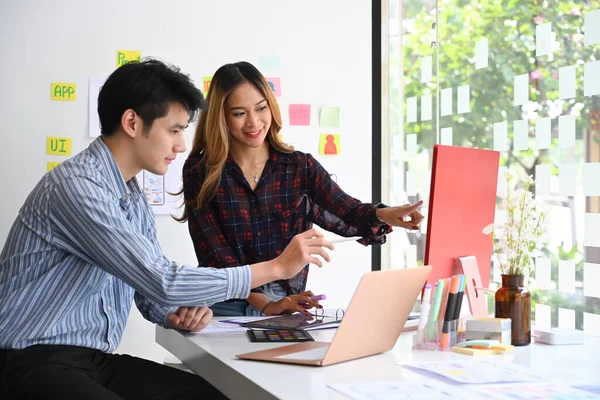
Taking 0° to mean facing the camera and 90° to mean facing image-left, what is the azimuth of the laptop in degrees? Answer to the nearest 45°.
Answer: approximately 135°

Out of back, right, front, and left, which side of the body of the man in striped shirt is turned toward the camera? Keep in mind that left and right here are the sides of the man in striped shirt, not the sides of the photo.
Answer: right

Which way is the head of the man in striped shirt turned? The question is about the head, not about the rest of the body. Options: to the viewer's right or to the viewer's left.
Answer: to the viewer's right
